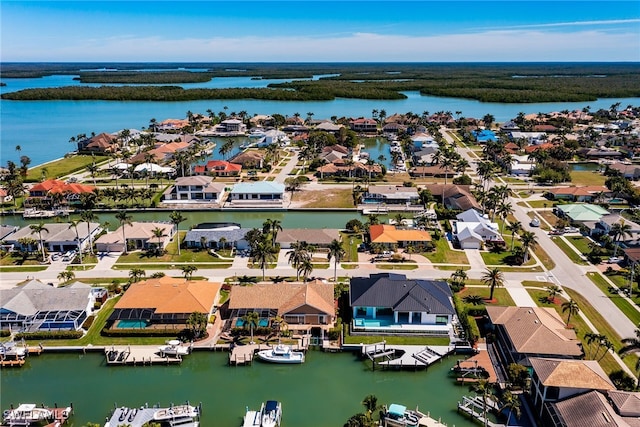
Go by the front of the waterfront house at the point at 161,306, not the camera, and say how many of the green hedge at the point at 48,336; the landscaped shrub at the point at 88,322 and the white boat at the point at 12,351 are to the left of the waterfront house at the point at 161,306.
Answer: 3

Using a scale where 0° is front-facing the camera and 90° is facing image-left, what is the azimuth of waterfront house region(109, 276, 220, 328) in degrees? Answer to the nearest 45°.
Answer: approximately 180°

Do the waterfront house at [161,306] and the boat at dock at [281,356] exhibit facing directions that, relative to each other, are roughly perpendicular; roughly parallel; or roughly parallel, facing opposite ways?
roughly perpendicular

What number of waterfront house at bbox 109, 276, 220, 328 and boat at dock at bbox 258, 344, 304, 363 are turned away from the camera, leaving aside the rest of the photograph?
1

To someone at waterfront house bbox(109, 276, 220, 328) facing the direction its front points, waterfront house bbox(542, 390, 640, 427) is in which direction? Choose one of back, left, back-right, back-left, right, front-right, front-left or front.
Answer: back-right

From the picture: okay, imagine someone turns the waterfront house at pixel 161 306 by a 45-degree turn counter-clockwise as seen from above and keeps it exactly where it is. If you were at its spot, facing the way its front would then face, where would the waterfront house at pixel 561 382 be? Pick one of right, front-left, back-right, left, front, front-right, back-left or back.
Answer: back

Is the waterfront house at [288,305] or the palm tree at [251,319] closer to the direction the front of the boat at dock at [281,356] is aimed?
the palm tree

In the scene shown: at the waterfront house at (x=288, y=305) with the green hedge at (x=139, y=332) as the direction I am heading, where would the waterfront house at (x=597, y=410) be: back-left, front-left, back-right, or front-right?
back-left

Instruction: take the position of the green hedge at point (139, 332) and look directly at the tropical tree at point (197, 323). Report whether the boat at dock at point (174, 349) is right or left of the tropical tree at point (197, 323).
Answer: right

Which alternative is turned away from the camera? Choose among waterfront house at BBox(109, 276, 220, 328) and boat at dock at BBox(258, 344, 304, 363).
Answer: the waterfront house

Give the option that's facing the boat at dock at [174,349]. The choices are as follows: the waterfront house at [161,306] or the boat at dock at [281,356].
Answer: the boat at dock at [281,356]

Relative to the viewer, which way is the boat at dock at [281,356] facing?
to the viewer's left
